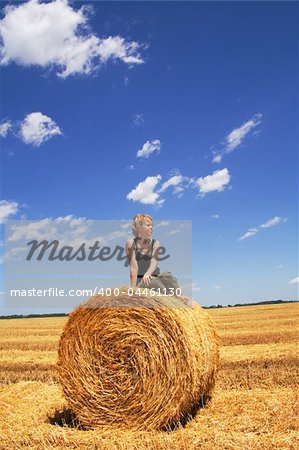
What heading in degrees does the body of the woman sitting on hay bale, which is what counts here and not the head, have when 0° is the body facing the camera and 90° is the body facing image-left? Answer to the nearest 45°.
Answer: approximately 315°
